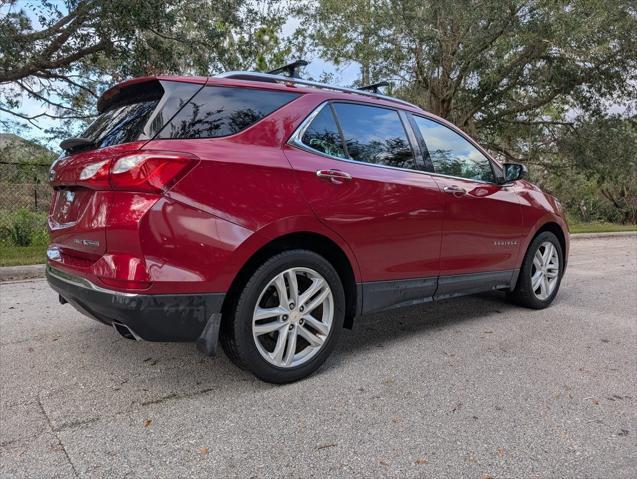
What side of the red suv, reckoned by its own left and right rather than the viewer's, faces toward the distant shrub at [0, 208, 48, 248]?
left

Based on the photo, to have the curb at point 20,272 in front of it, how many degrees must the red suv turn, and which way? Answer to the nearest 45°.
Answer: approximately 90° to its left

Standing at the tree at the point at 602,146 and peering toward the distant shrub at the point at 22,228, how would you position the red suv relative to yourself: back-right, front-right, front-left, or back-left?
front-left

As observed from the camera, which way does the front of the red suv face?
facing away from the viewer and to the right of the viewer

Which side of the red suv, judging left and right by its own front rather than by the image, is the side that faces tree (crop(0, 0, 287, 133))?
left

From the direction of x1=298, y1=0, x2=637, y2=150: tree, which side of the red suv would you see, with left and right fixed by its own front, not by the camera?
front
